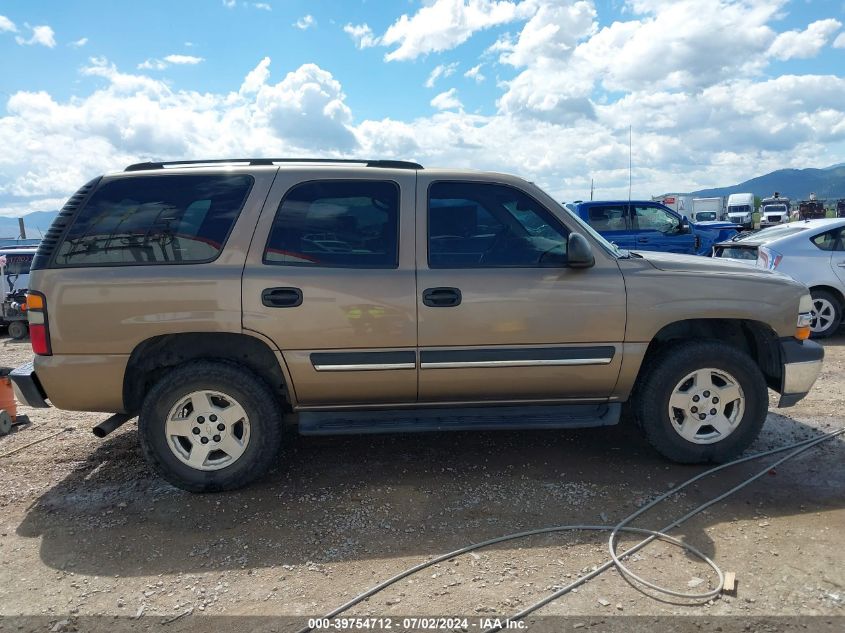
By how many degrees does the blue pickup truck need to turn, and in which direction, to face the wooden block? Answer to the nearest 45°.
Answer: approximately 90° to its right

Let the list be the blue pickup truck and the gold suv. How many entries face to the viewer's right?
2

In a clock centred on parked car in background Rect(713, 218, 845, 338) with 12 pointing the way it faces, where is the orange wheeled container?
The orange wheeled container is roughly at 6 o'clock from the parked car in background.

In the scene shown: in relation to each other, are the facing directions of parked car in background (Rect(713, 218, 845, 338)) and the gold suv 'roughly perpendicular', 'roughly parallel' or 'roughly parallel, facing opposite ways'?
roughly parallel

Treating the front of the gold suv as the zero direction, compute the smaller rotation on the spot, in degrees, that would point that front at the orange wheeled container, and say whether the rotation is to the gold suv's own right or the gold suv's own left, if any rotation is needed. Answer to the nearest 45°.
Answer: approximately 135° to the gold suv's own left

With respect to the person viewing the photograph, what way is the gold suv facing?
facing to the right of the viewer

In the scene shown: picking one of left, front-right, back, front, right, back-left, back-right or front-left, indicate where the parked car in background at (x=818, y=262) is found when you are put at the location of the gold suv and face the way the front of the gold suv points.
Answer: front-left

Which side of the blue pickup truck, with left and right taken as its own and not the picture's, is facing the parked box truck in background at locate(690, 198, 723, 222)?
left

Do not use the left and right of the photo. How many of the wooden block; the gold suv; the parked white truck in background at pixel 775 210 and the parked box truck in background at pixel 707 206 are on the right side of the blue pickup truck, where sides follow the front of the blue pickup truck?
2

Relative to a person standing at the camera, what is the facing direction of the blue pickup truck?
facing to the right of the viewer

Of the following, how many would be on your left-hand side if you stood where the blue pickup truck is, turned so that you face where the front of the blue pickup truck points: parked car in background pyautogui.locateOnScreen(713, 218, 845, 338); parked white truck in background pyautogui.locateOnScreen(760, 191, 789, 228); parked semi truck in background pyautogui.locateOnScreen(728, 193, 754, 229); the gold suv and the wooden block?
2

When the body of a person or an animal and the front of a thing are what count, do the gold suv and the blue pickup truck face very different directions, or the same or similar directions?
same or similar directions

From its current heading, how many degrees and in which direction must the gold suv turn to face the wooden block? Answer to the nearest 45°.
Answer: approximately 45° to its right
